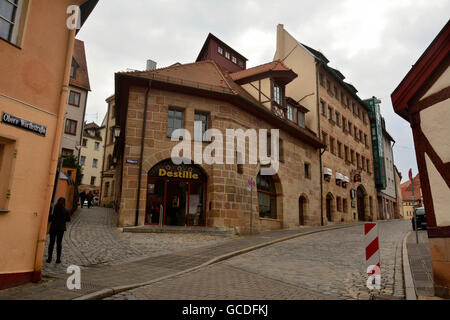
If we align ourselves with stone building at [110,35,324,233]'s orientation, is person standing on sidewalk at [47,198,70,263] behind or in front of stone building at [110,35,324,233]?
in front

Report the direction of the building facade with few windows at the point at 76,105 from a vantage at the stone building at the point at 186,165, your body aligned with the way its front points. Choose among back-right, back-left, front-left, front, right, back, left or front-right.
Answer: back-right

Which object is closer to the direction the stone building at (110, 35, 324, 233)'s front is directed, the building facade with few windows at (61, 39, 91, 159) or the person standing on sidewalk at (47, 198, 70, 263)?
the person standing on sidewalk

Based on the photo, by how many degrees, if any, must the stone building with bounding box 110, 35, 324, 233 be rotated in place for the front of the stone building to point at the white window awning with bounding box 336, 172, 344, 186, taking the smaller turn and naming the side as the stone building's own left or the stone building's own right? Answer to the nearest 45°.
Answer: approximately 135° to the stone building's own left

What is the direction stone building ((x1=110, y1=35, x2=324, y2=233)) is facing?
toward the camera

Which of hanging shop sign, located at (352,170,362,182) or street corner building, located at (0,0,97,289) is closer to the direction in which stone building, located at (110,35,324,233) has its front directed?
the street corner building

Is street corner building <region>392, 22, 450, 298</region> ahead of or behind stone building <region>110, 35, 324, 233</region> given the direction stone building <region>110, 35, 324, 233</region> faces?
ahead

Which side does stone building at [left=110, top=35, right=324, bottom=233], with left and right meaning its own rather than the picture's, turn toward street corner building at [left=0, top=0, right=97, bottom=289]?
front

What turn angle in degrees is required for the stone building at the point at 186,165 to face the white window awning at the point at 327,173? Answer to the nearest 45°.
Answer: approximately 135° to its left

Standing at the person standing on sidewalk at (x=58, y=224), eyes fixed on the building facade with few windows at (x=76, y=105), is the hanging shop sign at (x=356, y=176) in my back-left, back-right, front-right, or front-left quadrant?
front-right

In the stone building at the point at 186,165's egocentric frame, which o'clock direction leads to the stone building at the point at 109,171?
the stone building at the point at 109,171 is roughly at 5 o'clock from the stone building at the point at 186,165.

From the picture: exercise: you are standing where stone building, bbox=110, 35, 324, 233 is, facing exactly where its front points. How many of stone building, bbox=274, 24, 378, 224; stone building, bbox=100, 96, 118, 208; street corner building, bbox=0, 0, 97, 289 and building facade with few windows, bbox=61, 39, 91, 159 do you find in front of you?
1

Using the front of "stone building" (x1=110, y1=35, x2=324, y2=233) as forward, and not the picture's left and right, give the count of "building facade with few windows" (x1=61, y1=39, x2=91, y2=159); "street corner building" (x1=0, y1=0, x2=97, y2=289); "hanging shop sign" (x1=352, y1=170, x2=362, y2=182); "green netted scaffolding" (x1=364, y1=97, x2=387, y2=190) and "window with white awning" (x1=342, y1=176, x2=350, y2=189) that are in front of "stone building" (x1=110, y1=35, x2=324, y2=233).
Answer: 1

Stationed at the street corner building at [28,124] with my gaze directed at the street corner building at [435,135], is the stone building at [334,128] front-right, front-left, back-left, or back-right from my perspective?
front-left

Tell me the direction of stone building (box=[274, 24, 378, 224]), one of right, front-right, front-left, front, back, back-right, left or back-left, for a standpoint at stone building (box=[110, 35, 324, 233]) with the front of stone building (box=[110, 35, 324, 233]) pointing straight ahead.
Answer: back-left

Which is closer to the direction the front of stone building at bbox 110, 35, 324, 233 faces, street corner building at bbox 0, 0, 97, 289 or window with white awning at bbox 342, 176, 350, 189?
the street corner building
